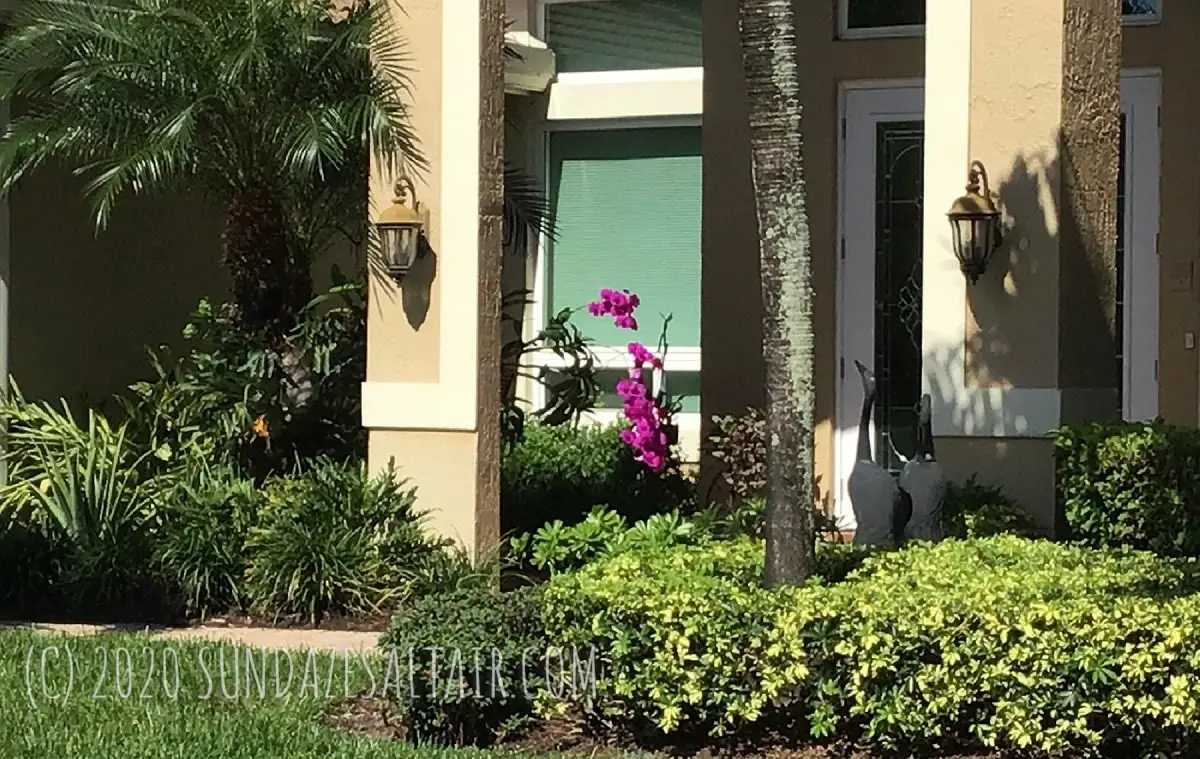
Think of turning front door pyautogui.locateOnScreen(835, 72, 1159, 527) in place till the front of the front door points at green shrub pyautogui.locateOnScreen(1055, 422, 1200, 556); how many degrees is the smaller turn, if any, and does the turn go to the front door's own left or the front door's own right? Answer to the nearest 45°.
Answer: approximately 45° to the front door's own left

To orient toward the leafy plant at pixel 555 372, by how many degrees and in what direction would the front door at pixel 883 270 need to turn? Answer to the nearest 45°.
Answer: approximately 90° to its right

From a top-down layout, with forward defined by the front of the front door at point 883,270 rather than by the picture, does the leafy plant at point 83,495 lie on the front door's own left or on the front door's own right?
on the front door's own right

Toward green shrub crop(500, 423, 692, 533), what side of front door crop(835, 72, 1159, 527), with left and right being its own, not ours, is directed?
right

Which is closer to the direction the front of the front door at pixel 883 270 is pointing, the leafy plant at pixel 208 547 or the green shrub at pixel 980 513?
the green shrub

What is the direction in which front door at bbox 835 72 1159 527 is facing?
toward the camera

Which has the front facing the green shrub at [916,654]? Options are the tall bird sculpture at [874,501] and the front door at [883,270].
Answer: the front door
